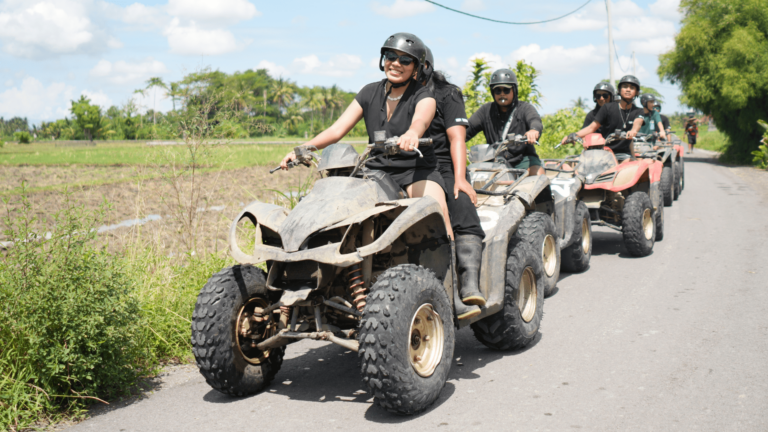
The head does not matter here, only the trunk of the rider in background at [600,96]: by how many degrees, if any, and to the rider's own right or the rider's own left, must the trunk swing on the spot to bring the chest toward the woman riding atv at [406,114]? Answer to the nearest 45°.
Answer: approximately 45° to the rider's own left

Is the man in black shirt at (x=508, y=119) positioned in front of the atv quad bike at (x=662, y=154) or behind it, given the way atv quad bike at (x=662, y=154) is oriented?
in front

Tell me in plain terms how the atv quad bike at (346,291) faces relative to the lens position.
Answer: facing the viewer and to the left of the viewer

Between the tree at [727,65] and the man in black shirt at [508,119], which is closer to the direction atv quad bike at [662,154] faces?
the man in black shirt

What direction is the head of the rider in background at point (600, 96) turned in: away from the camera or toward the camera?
toward the camera

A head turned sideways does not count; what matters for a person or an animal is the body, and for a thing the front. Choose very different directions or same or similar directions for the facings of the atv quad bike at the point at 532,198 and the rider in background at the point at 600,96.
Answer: same or similar directions

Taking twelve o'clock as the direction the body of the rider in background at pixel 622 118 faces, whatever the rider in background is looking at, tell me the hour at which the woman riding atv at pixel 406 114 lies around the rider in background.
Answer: The woman riding atv is roughly at 11 o'clock from the rider in background.

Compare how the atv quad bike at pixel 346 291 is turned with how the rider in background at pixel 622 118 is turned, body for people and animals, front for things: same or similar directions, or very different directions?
same or similar directions

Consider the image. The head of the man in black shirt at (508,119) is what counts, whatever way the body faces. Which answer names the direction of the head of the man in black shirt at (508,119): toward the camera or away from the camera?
toward the camera

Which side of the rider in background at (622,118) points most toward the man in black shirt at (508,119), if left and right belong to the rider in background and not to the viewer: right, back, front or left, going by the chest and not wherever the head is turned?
front

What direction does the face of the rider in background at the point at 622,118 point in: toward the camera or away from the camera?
toward the camera

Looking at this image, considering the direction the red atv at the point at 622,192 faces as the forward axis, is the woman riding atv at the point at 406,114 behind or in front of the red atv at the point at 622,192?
in front

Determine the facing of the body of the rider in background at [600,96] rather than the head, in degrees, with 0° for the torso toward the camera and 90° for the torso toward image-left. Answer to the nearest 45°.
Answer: approximately 45°

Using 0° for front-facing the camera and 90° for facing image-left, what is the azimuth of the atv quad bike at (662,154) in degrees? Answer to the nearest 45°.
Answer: approximately 45°

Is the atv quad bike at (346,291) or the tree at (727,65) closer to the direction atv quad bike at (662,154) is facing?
the atv quad bike

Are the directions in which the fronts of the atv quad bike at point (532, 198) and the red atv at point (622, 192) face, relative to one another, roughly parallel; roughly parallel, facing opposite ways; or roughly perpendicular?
roughly parallel
